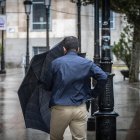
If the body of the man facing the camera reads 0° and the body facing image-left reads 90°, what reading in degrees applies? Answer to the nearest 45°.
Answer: approximately 180°
